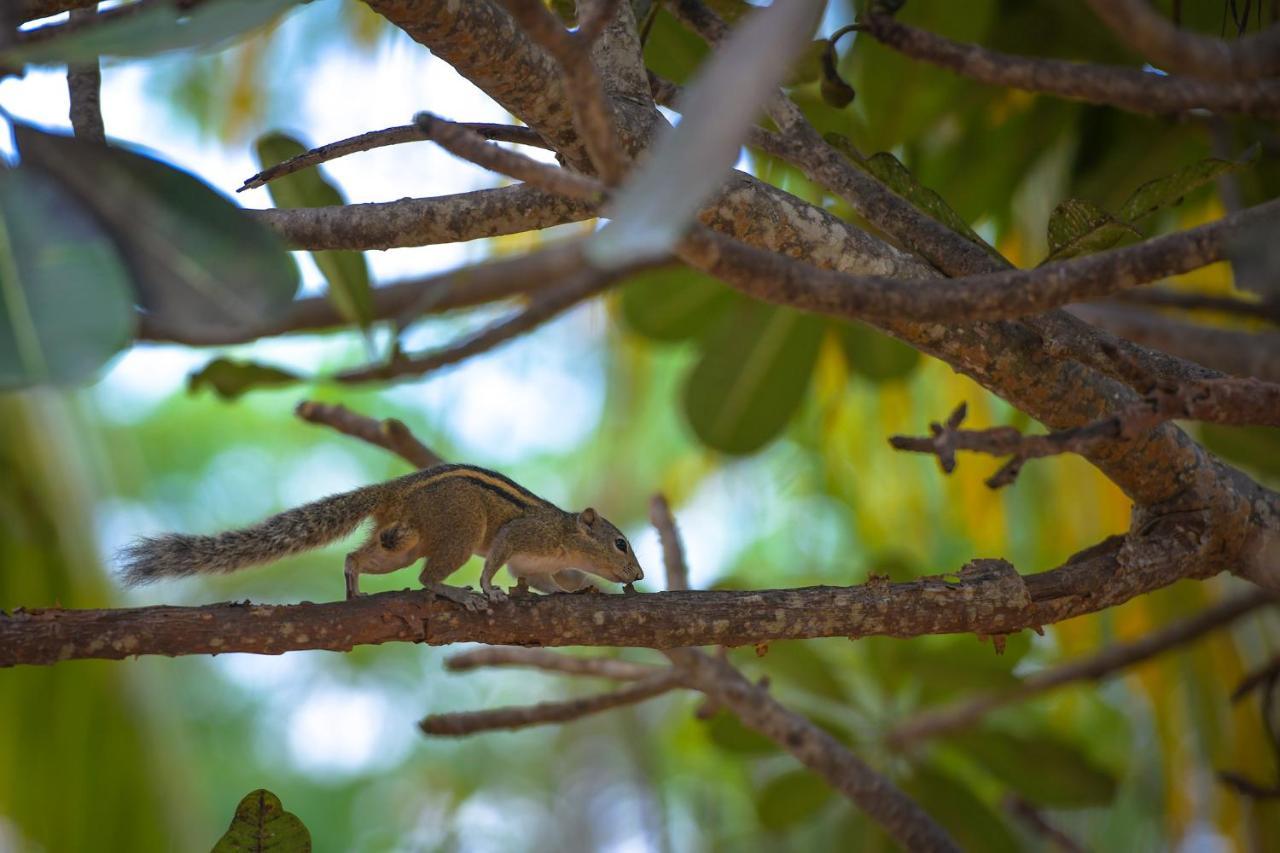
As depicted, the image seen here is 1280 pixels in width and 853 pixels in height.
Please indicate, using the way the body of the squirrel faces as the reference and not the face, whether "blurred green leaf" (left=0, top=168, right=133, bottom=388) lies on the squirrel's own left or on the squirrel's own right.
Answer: on the squirrel's own right

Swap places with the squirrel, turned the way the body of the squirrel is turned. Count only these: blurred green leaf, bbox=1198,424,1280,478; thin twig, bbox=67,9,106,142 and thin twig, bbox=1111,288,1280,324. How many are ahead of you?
2

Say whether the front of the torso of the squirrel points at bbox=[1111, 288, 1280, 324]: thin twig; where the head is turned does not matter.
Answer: yes

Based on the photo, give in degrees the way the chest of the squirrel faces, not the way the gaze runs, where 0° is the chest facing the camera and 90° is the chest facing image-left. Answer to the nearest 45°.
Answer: approximately 270°

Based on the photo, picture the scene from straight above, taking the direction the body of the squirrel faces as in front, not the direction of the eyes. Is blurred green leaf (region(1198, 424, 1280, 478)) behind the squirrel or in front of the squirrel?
in front

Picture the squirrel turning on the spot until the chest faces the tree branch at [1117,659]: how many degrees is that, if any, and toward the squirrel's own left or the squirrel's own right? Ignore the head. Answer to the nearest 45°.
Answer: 0° — it already faces it
